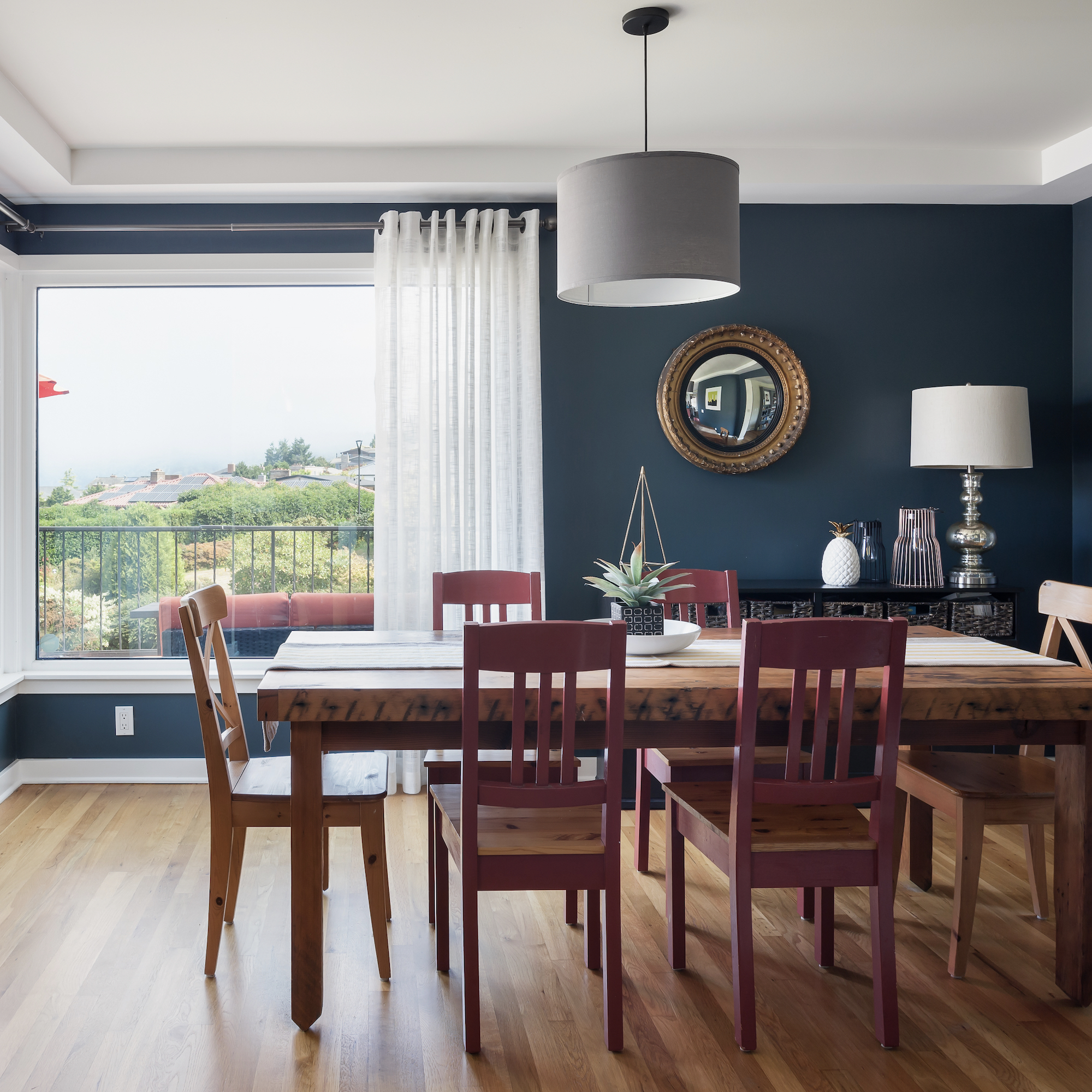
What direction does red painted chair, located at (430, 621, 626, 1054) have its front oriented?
away from the camera

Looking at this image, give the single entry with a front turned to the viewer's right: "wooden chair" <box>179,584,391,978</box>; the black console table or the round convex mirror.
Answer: the wooden chair

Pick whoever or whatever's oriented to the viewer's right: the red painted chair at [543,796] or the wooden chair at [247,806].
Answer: the wooden chair

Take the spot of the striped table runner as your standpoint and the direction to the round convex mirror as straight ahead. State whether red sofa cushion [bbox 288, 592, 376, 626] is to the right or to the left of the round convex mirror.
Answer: left

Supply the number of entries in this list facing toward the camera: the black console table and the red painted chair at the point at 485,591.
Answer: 2

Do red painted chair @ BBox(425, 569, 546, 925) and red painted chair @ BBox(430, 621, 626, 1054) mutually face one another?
yes

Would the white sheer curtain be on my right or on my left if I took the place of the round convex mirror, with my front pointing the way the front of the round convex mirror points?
on my right

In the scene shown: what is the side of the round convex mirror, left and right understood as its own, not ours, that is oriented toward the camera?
front

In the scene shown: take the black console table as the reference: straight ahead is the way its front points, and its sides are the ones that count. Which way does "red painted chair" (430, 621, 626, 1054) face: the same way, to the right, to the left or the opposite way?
the opposite way

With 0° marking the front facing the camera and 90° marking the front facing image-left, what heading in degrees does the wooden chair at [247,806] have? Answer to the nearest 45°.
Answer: approximately 270°

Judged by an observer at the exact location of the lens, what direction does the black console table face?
facing the viewer

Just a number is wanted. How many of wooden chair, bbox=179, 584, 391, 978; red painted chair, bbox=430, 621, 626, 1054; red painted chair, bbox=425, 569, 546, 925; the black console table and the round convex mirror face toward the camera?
3

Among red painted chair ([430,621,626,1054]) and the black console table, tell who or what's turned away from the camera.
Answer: the red painted chair
